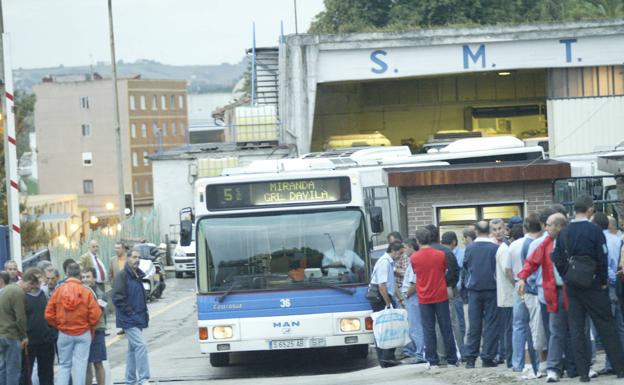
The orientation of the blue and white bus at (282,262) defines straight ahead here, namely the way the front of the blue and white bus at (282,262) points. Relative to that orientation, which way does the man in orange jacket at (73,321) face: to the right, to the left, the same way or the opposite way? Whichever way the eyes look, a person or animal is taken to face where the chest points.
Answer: the opposite way

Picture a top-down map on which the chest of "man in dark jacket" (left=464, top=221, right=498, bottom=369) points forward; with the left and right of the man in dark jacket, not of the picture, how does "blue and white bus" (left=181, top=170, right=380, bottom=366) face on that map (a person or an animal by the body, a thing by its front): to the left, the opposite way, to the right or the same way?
the opposite way

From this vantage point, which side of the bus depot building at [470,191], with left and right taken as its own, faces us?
front

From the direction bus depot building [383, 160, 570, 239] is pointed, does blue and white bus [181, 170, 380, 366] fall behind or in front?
in front

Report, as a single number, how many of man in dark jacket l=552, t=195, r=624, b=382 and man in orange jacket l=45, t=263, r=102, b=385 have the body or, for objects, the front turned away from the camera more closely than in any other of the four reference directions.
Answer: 2

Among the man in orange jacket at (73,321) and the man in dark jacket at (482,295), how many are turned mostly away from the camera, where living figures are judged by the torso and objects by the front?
2

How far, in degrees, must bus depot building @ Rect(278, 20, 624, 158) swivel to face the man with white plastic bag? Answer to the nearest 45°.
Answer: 0° — it already faces them

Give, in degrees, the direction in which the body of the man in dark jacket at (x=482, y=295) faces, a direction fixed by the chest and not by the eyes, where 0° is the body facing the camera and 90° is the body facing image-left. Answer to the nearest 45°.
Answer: approximately 180°

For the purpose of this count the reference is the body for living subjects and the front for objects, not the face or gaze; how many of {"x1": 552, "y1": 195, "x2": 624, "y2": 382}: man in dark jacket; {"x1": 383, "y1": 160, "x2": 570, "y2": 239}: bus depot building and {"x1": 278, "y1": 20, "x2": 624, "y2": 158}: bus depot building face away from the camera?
1

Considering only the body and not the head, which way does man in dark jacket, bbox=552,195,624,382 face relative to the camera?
away from the camera

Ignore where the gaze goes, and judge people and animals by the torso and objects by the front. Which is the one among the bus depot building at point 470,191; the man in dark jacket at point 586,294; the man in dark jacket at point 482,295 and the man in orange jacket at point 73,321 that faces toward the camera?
the bus depot building

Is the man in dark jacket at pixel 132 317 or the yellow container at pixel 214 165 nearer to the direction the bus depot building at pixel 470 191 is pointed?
the man in dark jacket

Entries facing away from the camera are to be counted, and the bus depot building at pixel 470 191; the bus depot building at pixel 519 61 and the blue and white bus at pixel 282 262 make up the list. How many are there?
0

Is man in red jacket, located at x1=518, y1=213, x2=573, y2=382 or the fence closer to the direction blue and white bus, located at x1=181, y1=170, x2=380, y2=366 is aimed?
the man in red jacket
